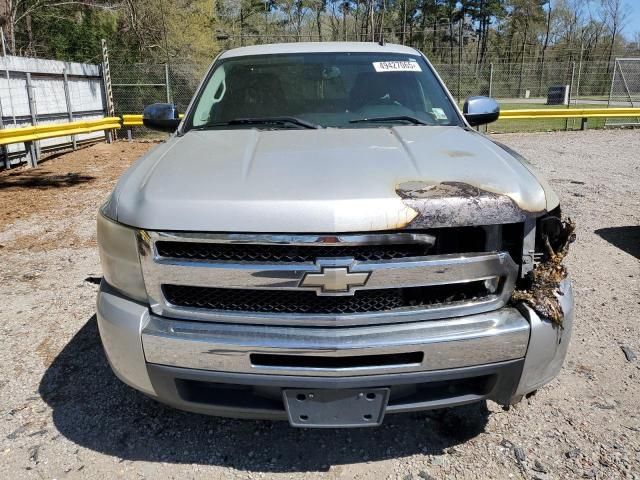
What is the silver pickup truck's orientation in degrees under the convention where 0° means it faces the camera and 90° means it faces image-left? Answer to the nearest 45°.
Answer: approximately 0°

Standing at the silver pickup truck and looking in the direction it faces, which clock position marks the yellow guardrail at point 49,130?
The yellow guardrail is roughly at 5 o'clock from the silver pickup truck.

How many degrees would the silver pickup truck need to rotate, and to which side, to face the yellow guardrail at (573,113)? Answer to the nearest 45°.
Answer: approximately 135° to its left

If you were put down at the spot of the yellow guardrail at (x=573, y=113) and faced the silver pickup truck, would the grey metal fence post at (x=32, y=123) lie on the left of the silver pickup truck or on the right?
right

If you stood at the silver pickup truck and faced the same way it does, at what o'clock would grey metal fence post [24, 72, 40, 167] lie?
The grey metal fence post is roughly at 5 o'clock from the silver pickup truck.
